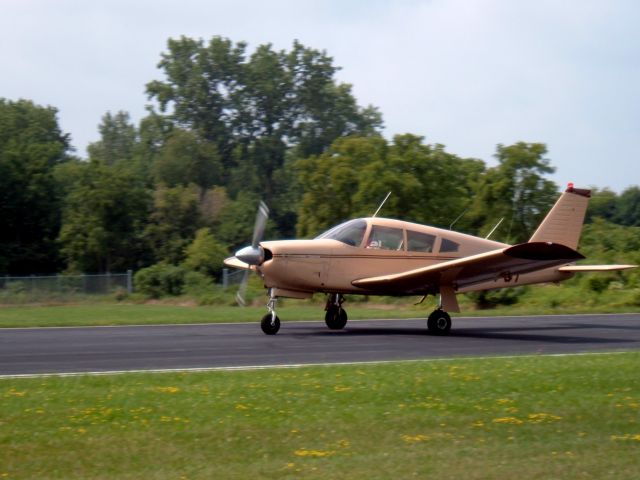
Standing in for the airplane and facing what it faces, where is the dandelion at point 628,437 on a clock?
The dandelion is roughly at 10 o'clock from the airplane.

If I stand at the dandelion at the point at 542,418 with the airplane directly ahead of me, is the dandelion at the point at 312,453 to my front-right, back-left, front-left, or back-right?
back-left

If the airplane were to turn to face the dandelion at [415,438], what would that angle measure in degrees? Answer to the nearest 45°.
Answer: approximately 45° to its left

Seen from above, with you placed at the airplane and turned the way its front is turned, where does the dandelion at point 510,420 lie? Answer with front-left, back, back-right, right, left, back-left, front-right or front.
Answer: front-left

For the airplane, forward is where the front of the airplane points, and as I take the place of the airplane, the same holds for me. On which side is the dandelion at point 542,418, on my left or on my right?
on my left

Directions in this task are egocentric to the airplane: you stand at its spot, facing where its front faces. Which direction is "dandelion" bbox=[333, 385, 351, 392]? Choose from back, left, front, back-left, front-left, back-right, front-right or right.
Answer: front-left

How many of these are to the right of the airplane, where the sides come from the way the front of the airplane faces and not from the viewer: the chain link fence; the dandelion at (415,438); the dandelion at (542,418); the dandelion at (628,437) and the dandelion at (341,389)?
1

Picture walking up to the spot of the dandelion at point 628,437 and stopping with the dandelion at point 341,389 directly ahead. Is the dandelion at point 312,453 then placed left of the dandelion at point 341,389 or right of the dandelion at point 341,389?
left

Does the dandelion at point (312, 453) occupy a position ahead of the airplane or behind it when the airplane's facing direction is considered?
ahead

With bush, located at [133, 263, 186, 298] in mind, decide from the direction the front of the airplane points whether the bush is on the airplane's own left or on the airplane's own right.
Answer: on the airplane's own right

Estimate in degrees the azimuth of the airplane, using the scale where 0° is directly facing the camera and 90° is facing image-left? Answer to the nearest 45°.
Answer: approximately 45°
